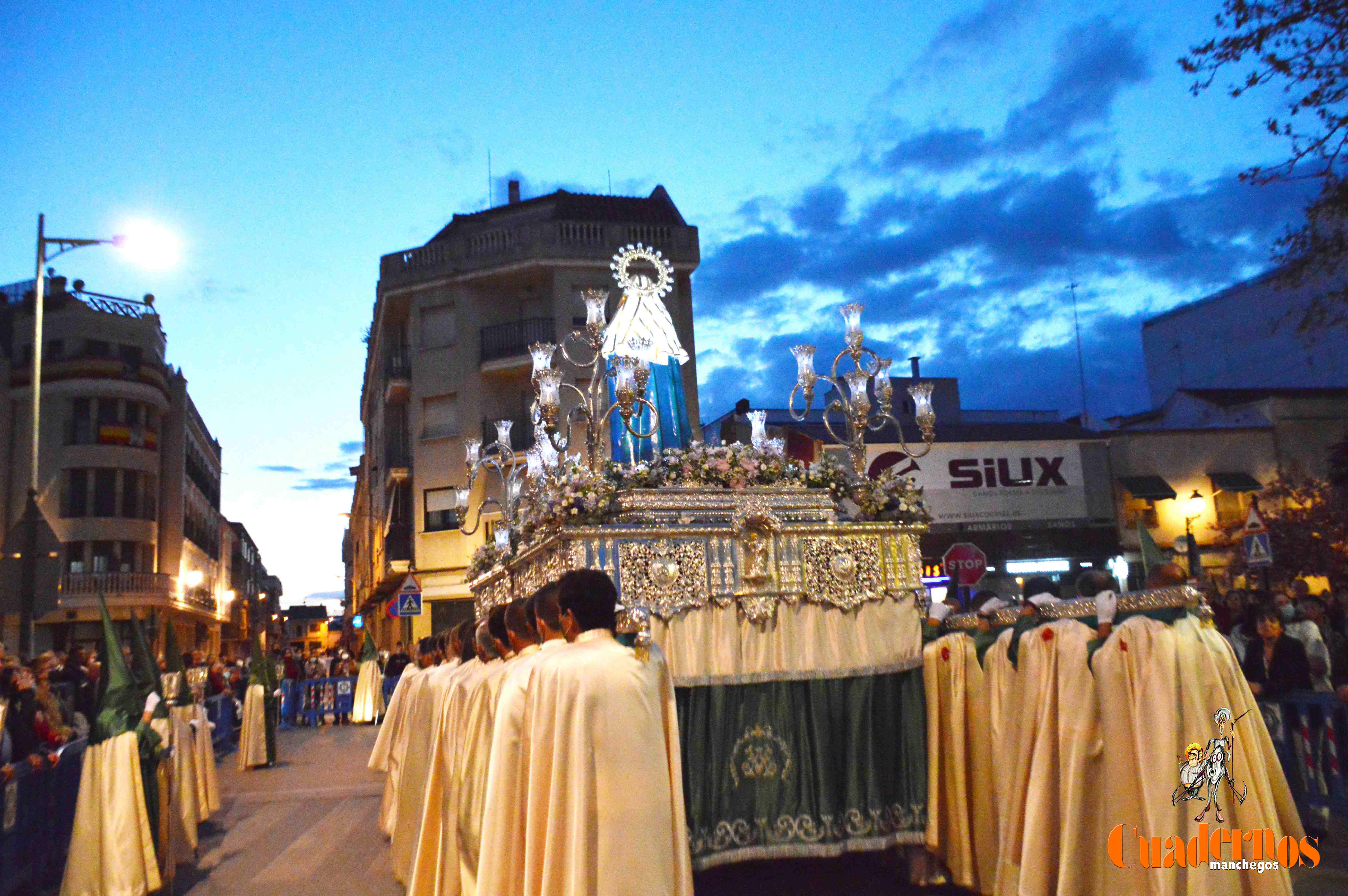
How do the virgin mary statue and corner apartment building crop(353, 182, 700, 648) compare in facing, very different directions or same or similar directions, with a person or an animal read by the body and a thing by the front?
very different directions

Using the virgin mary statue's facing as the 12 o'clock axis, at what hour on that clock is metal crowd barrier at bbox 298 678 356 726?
The metal crowd barrier is roughly at 11 o'clock from the virgin mary statue.

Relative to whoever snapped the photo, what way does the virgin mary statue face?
facing away from the viewer

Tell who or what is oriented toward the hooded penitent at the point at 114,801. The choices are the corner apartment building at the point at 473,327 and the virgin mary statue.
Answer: the corner apartment building

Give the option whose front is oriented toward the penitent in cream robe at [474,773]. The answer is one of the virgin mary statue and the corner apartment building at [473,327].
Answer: the corner apartment building

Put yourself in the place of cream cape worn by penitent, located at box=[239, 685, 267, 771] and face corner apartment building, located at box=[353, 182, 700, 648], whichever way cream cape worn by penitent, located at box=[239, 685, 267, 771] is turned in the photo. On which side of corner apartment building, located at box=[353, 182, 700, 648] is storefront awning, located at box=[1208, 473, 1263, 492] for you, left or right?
right
